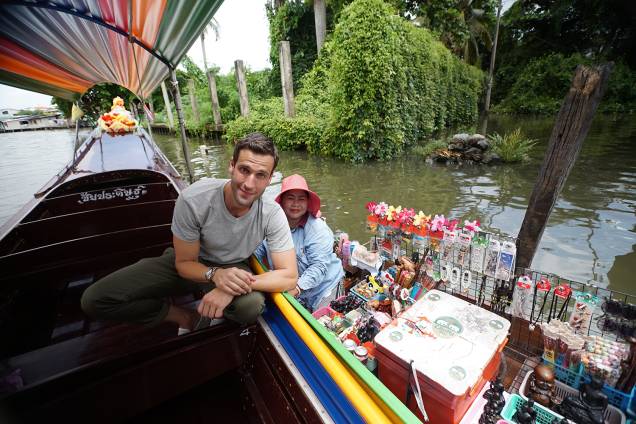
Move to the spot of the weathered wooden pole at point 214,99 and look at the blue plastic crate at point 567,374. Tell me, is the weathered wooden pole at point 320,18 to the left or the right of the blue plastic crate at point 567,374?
left

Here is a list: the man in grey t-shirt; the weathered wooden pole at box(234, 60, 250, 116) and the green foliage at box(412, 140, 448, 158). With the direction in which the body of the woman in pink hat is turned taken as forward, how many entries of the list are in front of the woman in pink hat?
1

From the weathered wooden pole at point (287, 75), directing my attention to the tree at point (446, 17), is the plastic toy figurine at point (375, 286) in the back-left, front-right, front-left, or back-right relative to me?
back-right

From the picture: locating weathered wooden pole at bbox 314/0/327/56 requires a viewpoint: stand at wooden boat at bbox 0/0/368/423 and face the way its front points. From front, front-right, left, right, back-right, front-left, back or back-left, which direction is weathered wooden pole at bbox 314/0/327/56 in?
front-right

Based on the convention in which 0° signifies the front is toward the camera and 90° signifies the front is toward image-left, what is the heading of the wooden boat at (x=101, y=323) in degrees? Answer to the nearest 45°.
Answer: approximately 180°

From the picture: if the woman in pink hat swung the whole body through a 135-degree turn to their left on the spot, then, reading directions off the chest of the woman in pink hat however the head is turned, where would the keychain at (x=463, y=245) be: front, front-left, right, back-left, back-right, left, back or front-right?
front

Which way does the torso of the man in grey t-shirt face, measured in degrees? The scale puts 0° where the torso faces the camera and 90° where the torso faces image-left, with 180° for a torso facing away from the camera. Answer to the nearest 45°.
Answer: approximately 0°

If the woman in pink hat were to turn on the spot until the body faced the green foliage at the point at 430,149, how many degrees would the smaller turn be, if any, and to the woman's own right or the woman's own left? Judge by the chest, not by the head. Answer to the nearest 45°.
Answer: approximately 180°

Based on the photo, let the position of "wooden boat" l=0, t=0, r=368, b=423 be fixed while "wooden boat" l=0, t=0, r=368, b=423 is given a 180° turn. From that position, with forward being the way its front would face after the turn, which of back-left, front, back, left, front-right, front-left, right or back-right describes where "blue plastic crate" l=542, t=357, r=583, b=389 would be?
front-left

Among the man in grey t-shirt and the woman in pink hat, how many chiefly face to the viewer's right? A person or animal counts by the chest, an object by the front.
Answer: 0

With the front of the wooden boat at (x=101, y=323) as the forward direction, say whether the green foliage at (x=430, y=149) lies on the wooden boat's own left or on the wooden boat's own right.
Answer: on the wooden boat's own right

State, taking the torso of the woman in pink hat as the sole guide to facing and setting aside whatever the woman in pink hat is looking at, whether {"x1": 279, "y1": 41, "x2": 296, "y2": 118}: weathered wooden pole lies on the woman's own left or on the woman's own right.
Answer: on the woman's own right

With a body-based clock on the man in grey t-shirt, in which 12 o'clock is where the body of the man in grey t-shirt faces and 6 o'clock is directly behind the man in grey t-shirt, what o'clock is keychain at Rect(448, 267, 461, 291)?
The keychain is roughly at 9 o'clock from the man in grey t-shirt.
